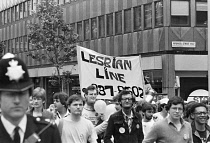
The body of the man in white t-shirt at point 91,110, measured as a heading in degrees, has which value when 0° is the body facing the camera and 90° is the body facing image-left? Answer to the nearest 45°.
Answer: approximately 315°

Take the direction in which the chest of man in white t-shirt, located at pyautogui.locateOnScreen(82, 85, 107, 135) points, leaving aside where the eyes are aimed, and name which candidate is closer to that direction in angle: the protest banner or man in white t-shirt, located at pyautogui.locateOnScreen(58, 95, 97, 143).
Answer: the man in white t-shirt
